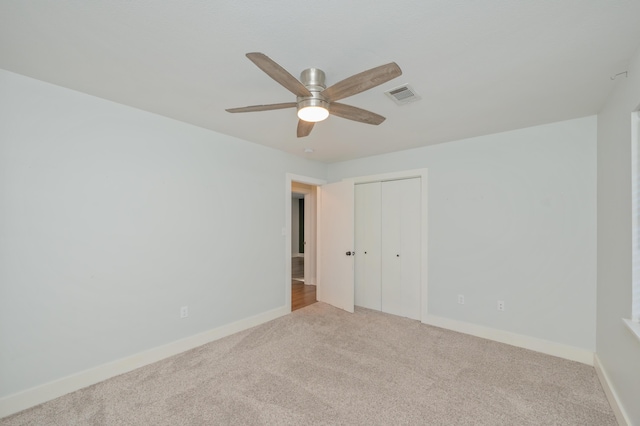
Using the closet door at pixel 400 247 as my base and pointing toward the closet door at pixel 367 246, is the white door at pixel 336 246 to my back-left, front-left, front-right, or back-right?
front-left

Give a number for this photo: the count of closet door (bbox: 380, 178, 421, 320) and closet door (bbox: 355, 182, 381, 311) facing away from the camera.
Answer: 0

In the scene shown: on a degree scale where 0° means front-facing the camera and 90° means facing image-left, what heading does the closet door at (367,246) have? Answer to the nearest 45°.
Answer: approximately 45°

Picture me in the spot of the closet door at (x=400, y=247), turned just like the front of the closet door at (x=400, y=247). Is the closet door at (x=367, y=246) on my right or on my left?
on my right

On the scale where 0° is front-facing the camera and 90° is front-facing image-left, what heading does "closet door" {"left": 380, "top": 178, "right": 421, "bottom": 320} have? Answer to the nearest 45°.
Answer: approximately 45°

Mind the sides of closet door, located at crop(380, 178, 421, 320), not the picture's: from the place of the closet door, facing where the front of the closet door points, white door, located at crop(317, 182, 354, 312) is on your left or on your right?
on your right
